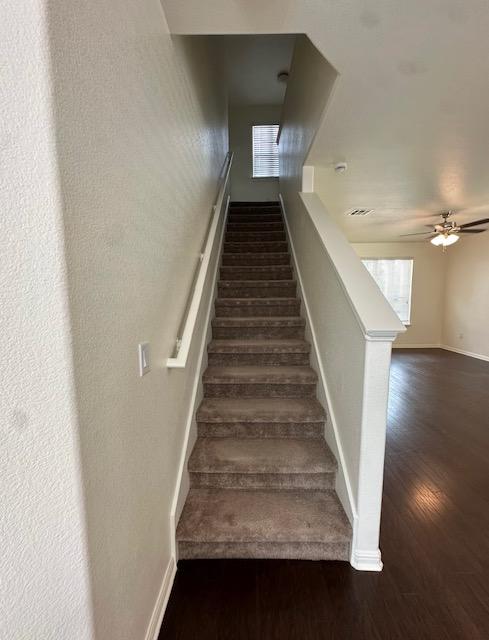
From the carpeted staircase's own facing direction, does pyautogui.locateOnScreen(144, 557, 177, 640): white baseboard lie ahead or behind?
ahead

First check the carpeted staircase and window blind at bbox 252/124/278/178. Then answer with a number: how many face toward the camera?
2

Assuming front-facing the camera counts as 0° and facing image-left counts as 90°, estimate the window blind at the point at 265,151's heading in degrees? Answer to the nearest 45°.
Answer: approximately 0°

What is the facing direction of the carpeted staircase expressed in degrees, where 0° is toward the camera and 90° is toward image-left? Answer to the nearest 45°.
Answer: approximately 0°

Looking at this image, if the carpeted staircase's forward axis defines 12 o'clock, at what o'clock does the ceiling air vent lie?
The ceiling air vent is roughly at 7 o'clock from the carpeted staircase.

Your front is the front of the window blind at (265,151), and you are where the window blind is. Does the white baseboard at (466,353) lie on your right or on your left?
on your left

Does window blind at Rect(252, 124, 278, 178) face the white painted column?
yes
